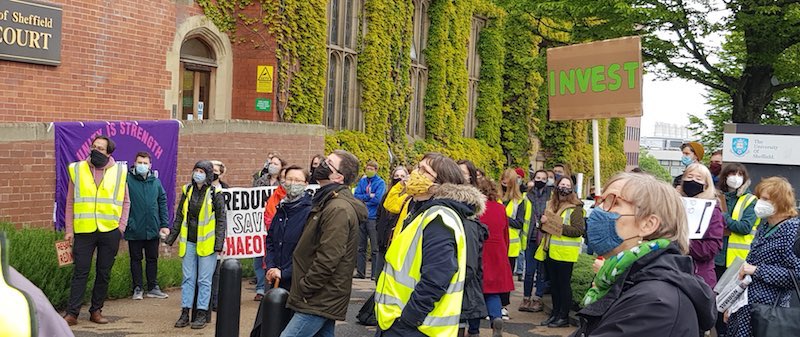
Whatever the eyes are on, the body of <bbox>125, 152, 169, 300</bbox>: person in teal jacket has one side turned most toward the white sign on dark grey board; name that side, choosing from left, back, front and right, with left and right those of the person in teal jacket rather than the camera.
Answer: left

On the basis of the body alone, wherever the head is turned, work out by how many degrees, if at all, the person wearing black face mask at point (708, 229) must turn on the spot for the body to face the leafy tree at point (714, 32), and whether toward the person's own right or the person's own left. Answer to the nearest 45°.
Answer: approximately 135° to the person's own right

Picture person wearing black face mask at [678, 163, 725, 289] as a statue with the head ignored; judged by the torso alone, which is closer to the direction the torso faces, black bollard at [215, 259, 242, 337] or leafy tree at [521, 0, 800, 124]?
the black bollard

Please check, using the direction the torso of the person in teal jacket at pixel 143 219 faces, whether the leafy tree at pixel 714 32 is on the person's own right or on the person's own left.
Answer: on the person's own left

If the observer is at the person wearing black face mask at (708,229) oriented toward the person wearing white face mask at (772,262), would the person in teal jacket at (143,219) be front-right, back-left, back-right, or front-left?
back-right

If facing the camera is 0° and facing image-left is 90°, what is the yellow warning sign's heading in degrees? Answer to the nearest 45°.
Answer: approximately 0°
